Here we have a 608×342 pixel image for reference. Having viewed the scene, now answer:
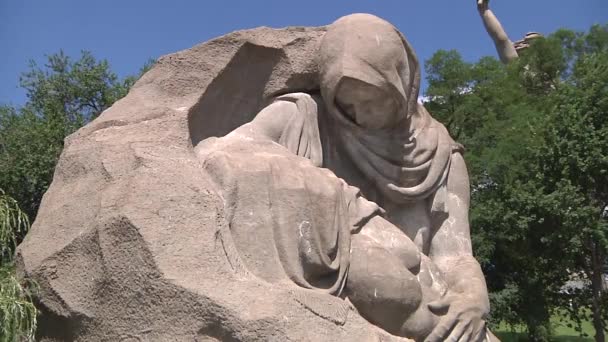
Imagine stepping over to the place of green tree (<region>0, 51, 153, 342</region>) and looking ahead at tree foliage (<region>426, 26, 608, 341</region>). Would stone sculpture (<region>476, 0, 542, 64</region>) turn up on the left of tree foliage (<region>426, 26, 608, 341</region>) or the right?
left

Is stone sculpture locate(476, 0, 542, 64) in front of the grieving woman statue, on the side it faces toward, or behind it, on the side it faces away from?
behind

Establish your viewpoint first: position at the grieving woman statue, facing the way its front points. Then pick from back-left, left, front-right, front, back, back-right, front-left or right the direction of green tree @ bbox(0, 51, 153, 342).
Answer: back-right

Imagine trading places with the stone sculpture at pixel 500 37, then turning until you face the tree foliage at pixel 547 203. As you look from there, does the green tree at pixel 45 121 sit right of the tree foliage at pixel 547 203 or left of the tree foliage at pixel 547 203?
right

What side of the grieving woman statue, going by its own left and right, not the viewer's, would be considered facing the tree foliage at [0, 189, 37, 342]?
right

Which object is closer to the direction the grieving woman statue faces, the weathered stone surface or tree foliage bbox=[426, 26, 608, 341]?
the weathered stone surface

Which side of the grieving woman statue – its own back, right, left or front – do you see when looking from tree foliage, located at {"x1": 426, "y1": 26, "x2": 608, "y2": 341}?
back

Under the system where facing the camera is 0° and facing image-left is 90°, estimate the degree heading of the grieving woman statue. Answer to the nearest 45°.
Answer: approximately 0°

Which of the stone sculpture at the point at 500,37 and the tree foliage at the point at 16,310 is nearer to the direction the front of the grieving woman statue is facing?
the tree foliage
